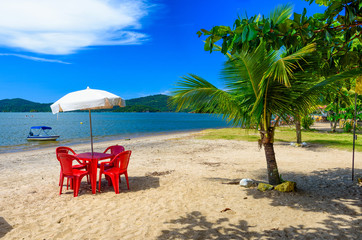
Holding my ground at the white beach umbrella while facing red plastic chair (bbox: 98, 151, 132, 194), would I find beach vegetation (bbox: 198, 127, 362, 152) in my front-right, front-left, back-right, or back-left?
front-left

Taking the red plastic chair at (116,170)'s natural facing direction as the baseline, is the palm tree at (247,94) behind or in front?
behind

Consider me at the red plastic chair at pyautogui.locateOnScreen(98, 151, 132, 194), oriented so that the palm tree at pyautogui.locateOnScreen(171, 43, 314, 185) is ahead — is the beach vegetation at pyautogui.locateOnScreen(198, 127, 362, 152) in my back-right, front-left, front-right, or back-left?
front-left

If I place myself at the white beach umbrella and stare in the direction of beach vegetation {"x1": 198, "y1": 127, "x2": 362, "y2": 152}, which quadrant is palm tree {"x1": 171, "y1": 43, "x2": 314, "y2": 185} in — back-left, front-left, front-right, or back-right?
front-right

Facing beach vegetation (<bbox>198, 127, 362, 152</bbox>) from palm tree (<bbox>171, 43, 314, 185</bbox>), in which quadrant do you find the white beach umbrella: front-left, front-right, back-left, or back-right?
back-left

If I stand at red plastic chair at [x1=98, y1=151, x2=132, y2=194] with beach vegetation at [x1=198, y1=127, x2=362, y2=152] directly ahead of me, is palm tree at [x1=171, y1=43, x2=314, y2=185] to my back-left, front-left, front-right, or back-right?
front-right

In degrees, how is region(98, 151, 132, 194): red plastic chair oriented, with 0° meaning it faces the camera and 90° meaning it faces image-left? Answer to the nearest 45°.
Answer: approximately 135°

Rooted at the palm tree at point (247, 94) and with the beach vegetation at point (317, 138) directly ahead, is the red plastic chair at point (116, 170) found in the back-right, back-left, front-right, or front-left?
back-left
